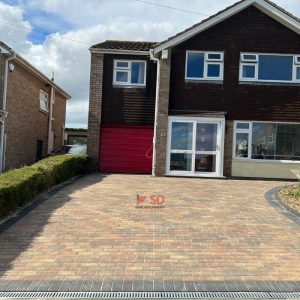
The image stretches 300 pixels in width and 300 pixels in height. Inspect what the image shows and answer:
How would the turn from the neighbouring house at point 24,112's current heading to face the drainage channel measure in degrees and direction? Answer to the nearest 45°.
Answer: approximately 45° to its left

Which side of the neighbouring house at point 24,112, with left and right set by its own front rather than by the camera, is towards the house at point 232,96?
left

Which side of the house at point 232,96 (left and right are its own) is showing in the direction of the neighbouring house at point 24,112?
right

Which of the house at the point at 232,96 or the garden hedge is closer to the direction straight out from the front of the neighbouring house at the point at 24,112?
the garden hedge

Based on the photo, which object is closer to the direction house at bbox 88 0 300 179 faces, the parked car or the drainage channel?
the drainage channel

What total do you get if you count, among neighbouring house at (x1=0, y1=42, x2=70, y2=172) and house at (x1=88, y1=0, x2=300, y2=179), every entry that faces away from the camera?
0

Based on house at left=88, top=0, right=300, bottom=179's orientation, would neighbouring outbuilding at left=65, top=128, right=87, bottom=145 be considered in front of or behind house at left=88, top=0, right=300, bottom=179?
behind

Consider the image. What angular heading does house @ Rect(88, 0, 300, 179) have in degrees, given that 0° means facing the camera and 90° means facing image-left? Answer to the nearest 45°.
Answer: approximately 0°

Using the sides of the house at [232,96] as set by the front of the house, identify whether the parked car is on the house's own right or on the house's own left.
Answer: on the house's own right

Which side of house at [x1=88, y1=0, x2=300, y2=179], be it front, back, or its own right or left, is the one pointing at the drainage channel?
front
